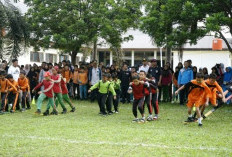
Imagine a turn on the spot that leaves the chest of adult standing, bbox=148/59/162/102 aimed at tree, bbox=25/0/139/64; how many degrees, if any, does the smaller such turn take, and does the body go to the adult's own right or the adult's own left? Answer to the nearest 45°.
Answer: approximately 135° to the adult's own right

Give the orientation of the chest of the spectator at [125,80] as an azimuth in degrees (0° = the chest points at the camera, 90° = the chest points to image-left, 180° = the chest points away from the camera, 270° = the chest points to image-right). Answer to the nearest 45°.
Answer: approximately 0°

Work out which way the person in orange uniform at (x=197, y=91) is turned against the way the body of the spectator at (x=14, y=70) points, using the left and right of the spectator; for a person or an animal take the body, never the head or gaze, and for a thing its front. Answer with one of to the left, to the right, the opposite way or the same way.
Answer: to the right
